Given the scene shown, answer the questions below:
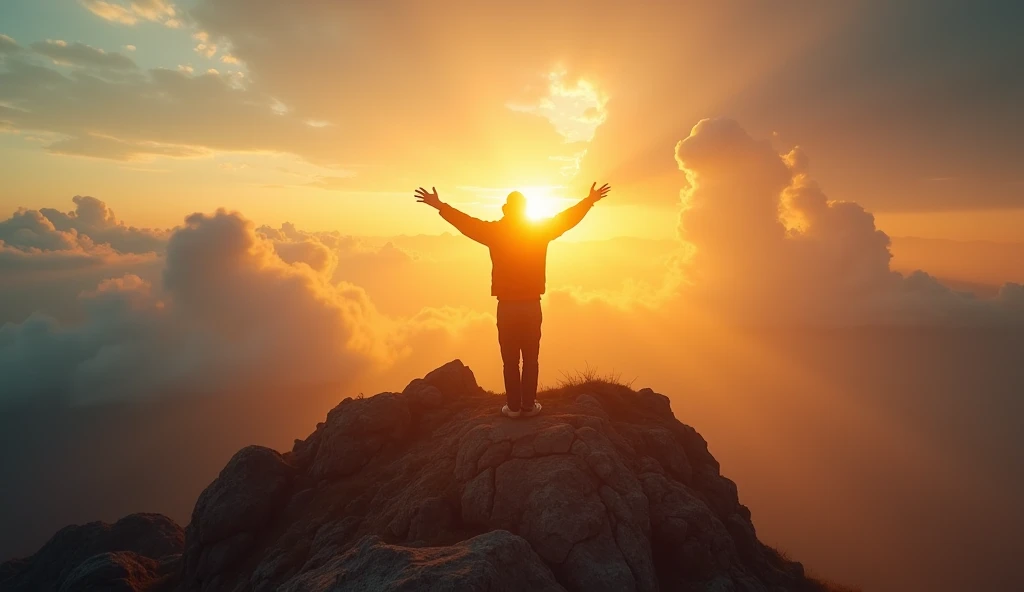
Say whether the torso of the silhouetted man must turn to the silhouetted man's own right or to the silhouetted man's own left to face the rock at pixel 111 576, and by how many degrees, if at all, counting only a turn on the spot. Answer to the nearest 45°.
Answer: approximately 90° to the silhouetted man's own left

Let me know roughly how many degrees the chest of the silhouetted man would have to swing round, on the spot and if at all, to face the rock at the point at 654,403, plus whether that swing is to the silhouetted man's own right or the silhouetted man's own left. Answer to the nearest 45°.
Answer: approximately 45° to the silhouetted man's own right

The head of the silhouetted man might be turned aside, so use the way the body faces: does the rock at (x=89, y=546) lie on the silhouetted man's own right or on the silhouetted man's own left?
on the silhouetted man's own left

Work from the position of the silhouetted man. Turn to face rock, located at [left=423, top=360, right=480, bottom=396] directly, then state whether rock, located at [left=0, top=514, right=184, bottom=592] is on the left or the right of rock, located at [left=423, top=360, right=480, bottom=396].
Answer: left

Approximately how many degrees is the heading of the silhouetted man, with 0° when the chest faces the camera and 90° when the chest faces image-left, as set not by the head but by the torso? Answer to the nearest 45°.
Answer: approximately 180°

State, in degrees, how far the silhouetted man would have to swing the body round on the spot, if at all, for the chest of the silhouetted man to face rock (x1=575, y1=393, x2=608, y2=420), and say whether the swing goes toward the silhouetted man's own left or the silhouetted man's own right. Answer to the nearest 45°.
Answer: approximately 45° to the silhouetted man's own right
